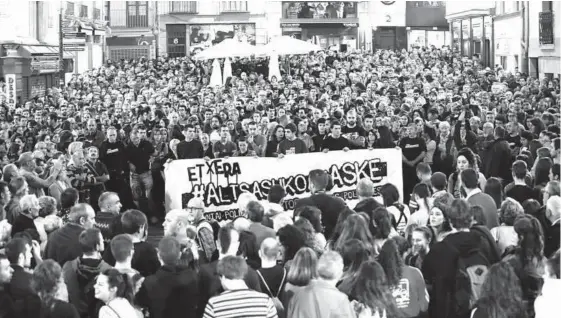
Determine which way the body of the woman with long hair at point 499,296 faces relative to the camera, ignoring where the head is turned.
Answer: away from the camera

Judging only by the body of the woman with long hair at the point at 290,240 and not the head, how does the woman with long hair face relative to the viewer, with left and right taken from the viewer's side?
facing away from the viewer

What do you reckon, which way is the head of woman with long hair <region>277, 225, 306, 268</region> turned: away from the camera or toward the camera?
away from the camera

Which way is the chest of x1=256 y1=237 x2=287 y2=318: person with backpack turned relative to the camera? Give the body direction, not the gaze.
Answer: away from the camera

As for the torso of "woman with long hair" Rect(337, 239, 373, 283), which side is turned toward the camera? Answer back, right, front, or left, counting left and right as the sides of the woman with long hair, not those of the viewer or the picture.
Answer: back

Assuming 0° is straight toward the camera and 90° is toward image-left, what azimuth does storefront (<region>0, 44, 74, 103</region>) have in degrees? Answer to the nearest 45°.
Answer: approximately 315°

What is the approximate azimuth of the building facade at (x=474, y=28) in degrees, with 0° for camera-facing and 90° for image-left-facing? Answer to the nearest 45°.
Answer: approximately 45°

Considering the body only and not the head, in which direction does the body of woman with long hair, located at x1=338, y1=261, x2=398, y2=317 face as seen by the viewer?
away from the camera

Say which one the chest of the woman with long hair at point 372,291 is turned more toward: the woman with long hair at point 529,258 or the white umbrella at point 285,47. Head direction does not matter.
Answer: the white umbrella
